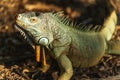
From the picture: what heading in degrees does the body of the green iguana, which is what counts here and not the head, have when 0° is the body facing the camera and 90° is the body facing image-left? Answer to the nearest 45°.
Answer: approximately 90°
